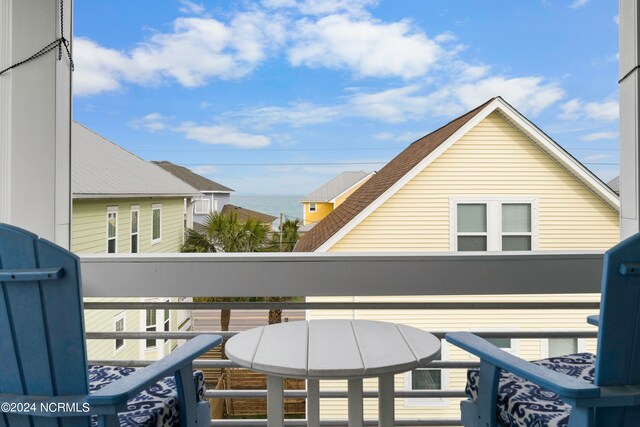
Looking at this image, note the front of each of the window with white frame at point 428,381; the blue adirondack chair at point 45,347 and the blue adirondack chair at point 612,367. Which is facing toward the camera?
the window with white frame

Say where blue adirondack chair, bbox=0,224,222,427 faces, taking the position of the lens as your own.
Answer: facing away from the viewer and to the right of the viewer

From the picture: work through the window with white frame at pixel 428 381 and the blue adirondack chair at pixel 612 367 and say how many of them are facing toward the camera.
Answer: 1

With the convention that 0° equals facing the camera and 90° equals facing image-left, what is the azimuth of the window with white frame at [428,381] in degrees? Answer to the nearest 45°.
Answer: approximately 0°

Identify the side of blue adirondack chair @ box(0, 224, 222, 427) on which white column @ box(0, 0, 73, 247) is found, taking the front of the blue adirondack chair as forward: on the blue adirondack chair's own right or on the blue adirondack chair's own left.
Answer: on the blue adirondack chair's own left

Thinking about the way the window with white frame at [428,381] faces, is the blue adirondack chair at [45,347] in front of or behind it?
in front

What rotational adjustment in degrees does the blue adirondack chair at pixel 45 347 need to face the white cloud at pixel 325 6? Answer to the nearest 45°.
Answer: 0° — it already faces it

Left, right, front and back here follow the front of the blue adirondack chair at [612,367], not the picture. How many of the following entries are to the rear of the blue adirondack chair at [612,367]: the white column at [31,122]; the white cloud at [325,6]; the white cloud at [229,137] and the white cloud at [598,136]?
0

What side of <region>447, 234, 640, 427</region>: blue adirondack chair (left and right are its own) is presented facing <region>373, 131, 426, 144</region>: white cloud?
front

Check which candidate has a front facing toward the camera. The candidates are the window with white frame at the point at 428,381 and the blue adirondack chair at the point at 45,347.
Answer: the window with white frame

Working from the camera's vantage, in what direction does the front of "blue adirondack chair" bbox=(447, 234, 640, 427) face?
facing away from the viewer and to the left of the viewer

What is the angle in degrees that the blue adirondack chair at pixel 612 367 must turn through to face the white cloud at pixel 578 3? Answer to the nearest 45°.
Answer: approximately 45° to its right

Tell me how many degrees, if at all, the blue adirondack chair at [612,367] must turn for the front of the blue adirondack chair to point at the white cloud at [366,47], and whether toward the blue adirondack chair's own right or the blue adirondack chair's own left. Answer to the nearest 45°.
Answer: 0° — it already faces it

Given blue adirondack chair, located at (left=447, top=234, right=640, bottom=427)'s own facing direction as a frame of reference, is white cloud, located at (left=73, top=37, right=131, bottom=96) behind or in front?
in front

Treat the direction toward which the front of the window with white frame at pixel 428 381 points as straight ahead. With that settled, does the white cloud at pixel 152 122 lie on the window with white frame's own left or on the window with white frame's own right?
on the window with white frame's own right
